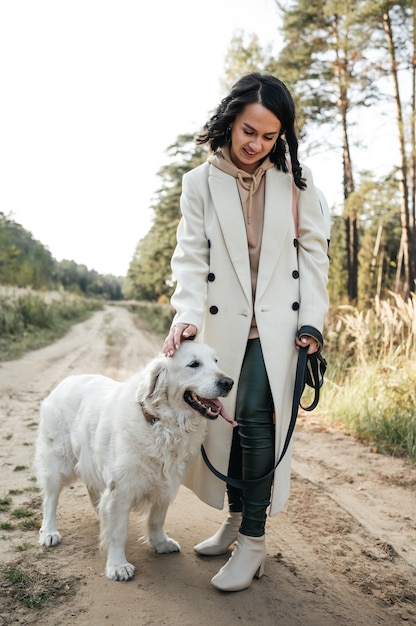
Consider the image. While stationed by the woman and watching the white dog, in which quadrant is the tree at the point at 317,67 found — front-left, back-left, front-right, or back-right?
back-right

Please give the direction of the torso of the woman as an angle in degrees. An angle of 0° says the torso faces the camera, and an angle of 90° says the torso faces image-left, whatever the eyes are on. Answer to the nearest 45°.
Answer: approximately 0°

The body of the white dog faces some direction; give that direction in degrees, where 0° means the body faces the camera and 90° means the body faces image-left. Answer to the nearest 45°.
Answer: approximately 315°

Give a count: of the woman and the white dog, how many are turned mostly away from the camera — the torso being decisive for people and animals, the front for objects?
0

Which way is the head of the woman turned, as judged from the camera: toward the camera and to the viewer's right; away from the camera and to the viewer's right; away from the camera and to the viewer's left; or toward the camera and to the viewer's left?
toward the camera and to the viewer's left

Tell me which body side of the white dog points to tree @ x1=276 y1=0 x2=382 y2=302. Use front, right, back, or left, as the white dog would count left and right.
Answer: left

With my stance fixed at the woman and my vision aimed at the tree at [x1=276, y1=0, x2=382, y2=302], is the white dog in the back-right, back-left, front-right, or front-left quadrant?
back-left

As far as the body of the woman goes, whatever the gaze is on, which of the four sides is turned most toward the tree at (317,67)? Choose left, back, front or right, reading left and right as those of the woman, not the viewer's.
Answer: back
